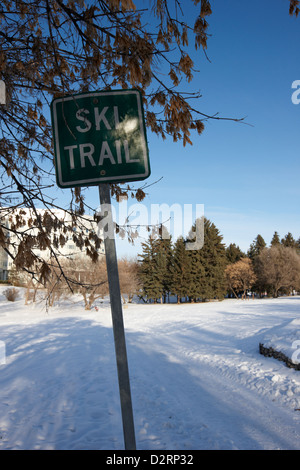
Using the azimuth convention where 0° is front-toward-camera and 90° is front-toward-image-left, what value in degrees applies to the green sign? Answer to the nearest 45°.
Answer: approximately 0°
